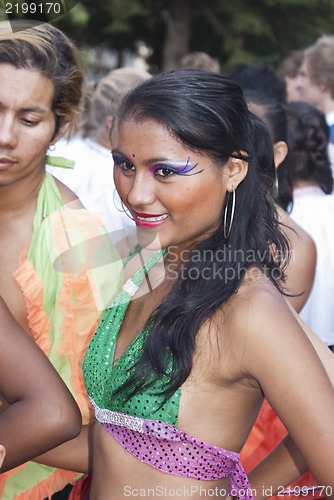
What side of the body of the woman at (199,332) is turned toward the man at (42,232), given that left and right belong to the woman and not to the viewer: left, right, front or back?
right

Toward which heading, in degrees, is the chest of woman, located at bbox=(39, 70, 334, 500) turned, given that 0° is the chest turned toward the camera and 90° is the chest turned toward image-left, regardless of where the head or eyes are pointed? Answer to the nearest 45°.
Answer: approximately 45°

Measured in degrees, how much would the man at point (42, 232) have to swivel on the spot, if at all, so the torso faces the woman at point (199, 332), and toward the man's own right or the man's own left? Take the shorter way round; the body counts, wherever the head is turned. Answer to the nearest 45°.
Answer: approximately 90° to the man's own left

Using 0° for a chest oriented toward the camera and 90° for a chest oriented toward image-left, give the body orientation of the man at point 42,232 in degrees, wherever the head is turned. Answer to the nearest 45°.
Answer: approximately 45°
